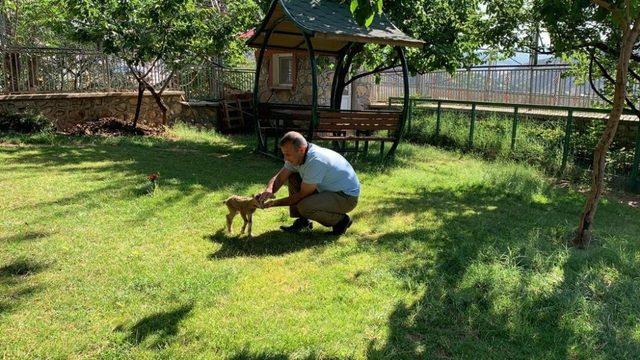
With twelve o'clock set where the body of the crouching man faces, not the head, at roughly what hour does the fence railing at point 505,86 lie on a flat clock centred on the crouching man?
The fence railing is roughly at 4 o'clock from the crouching man.

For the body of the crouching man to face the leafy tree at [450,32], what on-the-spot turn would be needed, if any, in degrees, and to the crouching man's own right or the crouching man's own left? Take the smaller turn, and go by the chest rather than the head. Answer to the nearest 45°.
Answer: approximately 135° to the crouching man's own right

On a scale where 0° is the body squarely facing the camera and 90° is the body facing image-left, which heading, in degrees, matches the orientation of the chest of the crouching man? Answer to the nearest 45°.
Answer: approximately 90°

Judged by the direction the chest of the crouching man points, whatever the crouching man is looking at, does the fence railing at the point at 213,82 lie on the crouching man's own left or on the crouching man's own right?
on the crouching man's own right

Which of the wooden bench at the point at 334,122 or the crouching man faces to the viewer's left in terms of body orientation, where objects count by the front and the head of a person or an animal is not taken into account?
the crouching man

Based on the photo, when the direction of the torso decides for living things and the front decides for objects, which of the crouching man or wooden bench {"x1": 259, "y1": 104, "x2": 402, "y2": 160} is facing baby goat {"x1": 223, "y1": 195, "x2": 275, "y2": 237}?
the crouching man

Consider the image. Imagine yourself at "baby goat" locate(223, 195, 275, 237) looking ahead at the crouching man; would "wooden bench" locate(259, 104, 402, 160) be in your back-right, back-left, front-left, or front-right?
front-left
